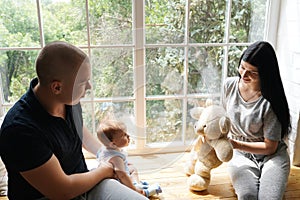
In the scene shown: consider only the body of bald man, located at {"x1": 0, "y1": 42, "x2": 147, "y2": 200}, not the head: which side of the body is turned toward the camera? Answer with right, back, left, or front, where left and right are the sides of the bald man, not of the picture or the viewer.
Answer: right

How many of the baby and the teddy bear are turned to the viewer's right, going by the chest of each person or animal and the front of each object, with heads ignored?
1

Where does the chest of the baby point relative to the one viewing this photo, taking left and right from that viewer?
facing to the right of the viewer

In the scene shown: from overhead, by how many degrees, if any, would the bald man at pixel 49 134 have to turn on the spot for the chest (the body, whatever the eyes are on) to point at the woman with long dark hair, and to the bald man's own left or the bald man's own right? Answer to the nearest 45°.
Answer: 0° — they already face them

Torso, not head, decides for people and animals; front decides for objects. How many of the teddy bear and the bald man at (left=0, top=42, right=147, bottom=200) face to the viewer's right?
1

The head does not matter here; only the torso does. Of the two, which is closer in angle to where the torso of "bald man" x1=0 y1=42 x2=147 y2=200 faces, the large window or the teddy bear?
the teddy bear

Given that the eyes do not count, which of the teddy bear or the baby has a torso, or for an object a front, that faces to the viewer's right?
the baby

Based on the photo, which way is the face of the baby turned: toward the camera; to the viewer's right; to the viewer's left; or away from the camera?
to the viewer's right
